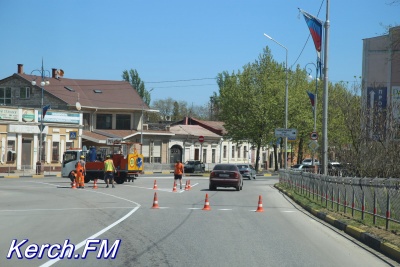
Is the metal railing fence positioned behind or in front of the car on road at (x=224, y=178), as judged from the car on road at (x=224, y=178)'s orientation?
behind

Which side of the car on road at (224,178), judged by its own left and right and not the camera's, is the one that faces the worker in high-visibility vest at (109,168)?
left

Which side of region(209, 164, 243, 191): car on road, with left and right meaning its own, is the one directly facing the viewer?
back

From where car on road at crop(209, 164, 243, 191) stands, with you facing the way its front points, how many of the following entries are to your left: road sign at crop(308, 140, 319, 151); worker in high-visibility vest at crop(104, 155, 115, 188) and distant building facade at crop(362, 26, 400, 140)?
1

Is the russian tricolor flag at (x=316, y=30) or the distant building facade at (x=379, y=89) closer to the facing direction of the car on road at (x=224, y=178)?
the distant building facade

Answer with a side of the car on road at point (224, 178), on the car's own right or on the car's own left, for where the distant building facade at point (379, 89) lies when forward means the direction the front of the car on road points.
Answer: on the car's own right

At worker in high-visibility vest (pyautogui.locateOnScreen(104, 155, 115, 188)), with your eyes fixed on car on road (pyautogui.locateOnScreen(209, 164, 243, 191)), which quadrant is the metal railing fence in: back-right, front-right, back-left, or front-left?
front-right

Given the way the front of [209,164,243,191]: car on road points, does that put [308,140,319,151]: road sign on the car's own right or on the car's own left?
on the car's own right

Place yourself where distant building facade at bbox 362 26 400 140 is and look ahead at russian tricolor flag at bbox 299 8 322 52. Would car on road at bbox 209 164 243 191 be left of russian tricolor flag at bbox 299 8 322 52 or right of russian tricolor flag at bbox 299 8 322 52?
right
